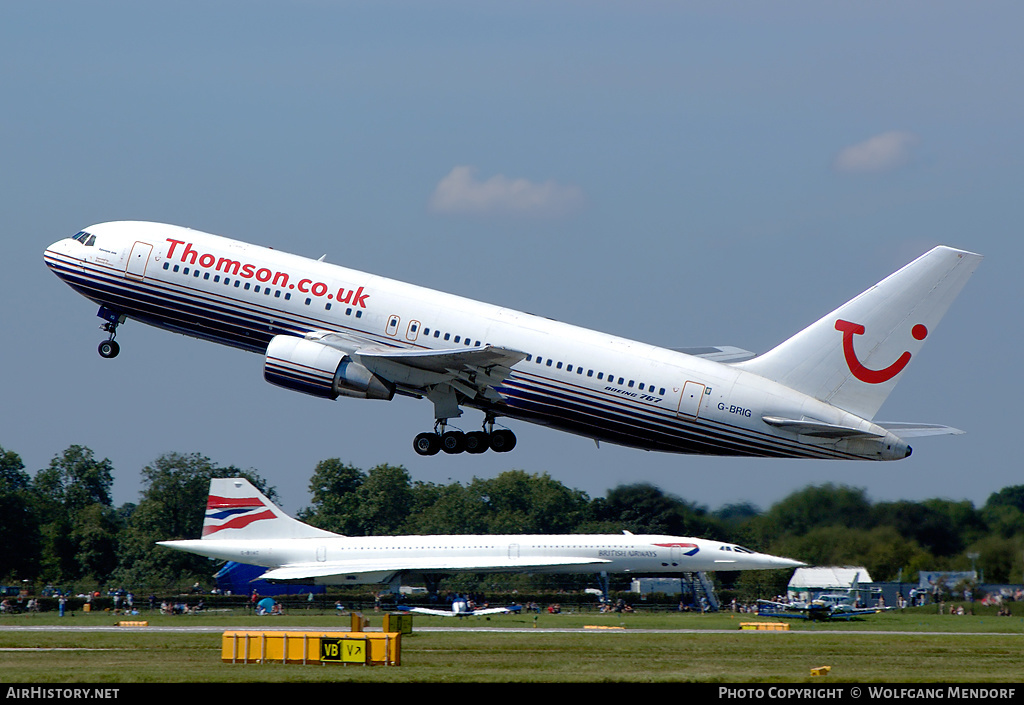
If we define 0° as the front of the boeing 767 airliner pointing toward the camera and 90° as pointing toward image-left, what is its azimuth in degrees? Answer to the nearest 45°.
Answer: approximately 90°
